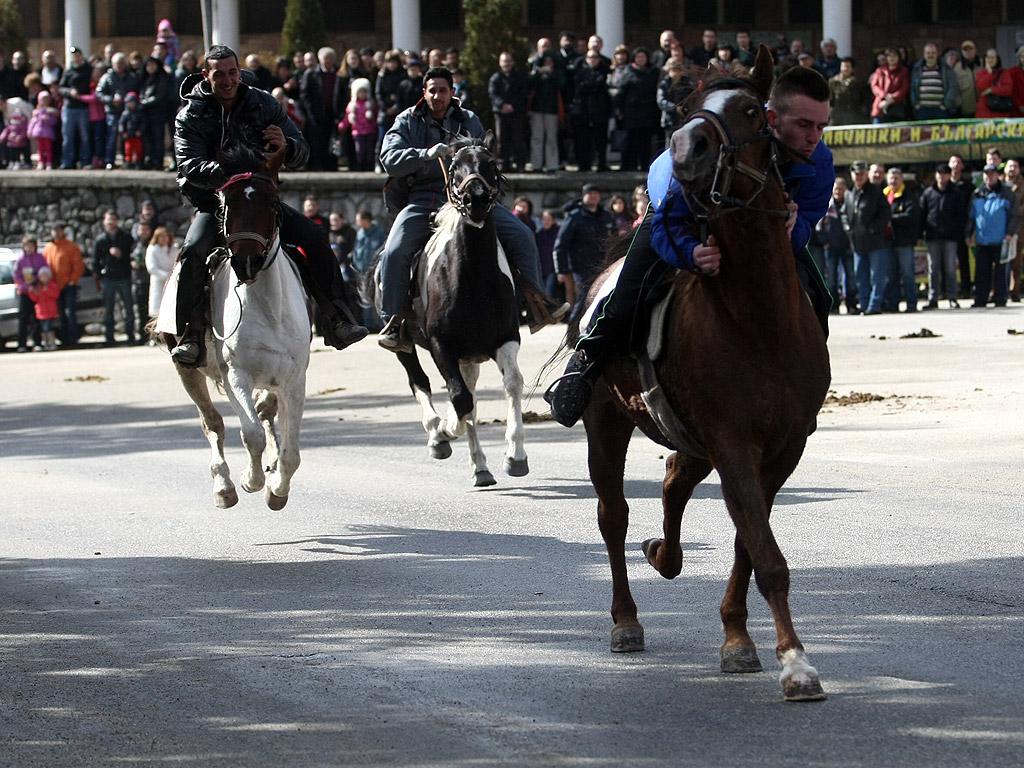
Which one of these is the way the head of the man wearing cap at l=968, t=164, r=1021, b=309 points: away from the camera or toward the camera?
toward the camera

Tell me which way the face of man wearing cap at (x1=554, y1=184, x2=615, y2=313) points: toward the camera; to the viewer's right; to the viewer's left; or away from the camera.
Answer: toward the camera

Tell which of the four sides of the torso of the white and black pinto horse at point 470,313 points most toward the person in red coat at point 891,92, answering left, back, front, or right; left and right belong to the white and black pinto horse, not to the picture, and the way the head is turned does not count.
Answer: back

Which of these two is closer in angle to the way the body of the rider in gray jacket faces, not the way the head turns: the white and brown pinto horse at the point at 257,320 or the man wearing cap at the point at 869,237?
the white and brown pinto horse

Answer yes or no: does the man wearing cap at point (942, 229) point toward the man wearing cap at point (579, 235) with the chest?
no

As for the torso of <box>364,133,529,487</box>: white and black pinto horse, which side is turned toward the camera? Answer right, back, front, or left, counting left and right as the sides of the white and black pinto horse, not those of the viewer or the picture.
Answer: front

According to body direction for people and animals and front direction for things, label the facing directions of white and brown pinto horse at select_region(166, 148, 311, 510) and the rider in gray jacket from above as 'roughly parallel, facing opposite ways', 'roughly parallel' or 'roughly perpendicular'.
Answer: roughly parallel

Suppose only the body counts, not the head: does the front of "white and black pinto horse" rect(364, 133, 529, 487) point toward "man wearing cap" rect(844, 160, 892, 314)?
no

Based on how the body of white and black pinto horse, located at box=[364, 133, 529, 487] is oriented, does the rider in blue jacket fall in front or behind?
in front

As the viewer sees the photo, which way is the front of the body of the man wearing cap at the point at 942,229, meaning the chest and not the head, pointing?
toward the camera

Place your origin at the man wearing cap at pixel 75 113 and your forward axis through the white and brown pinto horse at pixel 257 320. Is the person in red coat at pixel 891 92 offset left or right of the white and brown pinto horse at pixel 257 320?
left

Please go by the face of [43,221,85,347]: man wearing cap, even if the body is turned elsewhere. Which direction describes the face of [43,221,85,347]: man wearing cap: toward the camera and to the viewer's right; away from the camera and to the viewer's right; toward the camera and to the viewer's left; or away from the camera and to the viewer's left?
toward the camera and to the viewer's right

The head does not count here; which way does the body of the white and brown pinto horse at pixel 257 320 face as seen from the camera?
toward the camera

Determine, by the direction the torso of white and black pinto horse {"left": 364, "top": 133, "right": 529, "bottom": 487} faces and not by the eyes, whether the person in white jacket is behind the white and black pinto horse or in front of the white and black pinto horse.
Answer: behind

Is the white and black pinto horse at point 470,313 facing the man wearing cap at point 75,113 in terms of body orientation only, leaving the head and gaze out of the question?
no

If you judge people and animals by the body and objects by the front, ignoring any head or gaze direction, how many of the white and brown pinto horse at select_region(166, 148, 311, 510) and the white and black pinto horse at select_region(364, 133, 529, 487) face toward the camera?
2

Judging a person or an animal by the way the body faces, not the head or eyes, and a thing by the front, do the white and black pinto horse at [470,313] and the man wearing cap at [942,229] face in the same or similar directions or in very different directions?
same or similar directions
